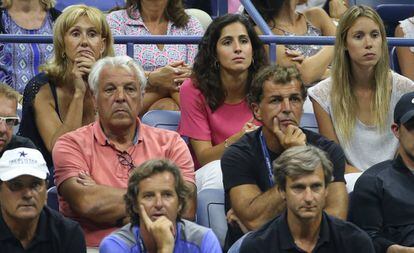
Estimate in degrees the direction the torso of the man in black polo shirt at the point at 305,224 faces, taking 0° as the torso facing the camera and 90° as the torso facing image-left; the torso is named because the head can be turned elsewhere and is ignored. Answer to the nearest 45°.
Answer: approximately 0°

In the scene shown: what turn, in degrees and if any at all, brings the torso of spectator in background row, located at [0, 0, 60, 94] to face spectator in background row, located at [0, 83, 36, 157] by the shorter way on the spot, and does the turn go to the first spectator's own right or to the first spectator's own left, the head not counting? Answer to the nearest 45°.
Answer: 0° — they already face them

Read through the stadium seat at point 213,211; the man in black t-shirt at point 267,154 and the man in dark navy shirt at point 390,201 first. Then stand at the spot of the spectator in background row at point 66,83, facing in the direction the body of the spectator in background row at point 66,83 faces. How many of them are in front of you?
3

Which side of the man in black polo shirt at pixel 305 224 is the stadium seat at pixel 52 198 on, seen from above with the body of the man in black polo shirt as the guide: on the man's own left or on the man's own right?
on the man's own right

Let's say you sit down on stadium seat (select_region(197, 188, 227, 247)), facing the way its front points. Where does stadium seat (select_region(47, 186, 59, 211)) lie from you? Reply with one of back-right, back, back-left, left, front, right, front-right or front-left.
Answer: right
